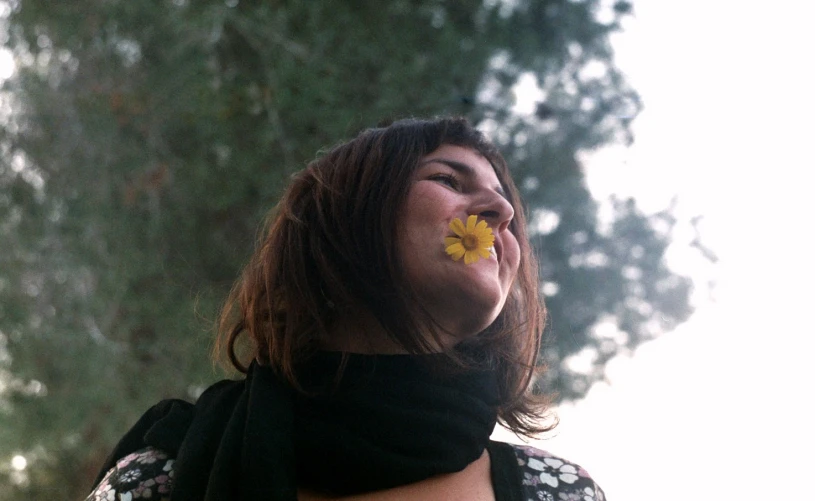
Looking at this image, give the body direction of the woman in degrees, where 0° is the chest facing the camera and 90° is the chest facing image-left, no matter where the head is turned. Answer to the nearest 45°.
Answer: approximately 315°
